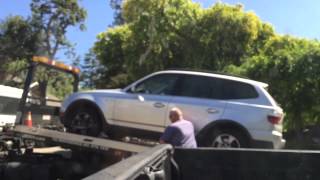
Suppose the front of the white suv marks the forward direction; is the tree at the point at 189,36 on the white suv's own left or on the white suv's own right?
on the white suv's own right

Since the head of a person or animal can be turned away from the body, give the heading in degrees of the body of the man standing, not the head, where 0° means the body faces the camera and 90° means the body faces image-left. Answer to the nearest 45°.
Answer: approximately 135°

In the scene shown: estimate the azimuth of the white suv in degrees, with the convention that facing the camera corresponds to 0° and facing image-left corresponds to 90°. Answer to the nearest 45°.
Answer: approximately 90°

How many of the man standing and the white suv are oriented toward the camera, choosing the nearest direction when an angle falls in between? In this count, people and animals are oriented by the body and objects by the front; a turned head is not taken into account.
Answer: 0

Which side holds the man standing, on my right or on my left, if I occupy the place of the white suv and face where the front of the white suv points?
on my left

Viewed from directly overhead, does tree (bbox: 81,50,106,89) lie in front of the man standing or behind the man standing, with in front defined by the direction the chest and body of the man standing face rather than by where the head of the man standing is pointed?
in front

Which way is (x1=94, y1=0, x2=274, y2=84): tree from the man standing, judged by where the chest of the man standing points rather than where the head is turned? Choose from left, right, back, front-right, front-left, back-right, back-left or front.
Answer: front-right

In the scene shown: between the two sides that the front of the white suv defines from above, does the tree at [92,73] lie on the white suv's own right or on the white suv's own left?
on the white suv's own right

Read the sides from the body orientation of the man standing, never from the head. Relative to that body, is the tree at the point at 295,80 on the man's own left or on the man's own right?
on the man's own right
